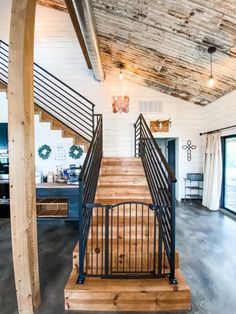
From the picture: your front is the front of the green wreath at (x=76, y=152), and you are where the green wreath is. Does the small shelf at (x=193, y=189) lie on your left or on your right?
on your left

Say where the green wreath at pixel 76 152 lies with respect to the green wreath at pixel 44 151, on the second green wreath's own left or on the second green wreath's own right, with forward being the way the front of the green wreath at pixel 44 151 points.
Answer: on the second green wreath's own left

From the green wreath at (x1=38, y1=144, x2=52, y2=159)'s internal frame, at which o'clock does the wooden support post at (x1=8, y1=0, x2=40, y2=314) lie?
The wooden support post is roughly at 12 o'clock from the green wreath.

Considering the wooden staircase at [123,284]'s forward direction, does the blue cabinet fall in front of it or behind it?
behind

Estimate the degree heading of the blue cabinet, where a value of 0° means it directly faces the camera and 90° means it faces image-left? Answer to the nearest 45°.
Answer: approximately 0°

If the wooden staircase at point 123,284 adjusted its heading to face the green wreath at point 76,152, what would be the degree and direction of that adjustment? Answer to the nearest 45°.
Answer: approximately 180°

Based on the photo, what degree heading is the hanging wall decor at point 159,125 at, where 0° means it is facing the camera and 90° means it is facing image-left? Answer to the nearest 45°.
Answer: approximately 0°

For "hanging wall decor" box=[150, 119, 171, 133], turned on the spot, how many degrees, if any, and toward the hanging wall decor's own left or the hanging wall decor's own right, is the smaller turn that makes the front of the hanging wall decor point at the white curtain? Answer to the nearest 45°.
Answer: approximately 45° to the hanging wall decor's own left
